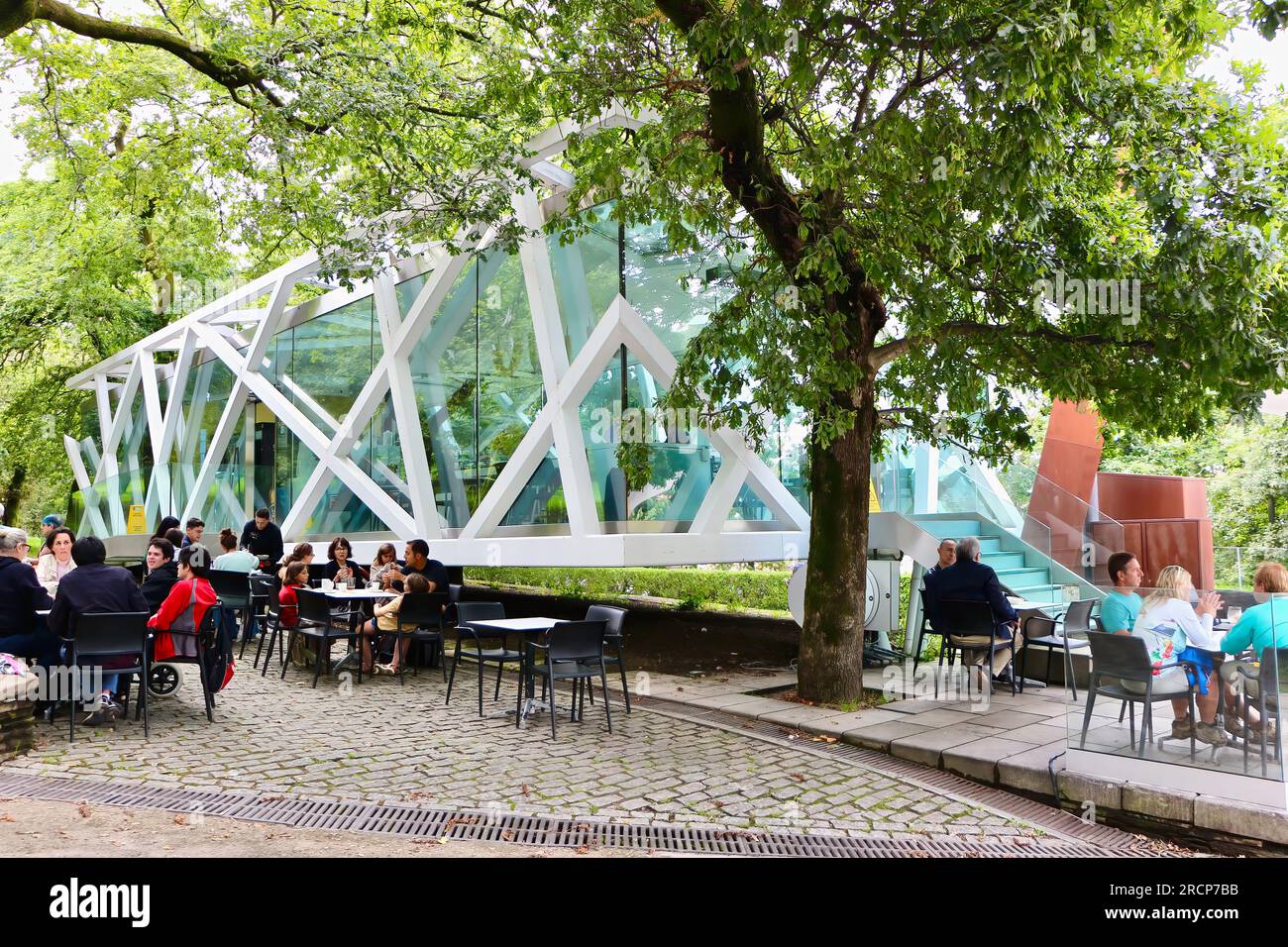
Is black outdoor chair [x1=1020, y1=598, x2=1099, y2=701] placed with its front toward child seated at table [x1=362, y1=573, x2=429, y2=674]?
no

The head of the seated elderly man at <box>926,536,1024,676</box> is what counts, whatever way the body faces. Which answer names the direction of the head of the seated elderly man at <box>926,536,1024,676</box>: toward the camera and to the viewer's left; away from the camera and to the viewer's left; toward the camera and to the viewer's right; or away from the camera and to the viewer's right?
away from the camera and to the viewer's right

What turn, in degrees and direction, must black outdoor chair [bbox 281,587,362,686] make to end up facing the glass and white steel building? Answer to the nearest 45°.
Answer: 0° — it already faces it

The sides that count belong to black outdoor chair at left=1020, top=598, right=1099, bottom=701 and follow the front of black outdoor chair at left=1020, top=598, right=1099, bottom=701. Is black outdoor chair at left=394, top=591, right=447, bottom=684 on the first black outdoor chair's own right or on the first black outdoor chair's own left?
on the first black outdoor chair's own left

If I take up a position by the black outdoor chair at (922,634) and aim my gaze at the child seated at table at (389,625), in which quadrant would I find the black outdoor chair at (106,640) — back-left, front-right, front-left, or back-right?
front-left

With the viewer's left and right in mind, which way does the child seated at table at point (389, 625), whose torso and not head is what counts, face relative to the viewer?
facing to the left of the viewer

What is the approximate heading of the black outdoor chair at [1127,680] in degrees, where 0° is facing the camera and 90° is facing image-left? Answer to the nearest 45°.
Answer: approximately 225°

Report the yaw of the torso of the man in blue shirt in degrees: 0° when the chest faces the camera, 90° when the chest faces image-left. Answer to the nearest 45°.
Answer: approximately 270°

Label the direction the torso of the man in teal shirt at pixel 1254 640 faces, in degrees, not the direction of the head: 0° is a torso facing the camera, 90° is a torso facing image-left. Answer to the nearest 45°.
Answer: approximately 135°

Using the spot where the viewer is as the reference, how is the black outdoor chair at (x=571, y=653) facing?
facing away from the viewer and to the left of the viewer

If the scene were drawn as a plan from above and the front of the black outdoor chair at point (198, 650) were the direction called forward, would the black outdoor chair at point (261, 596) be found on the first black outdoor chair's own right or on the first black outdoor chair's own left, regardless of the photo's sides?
on the first black outdoor chair's own right

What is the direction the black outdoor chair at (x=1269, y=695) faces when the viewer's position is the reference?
facing away from the viewer and to the left of the viewer

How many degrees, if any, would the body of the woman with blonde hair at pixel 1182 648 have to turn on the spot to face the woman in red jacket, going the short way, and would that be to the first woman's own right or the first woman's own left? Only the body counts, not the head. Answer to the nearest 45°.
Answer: approximately 135° to the first woman's own left

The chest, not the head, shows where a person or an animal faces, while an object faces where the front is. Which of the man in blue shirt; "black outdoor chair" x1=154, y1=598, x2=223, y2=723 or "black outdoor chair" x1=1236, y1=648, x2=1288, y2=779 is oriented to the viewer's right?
the man in blue shirt
